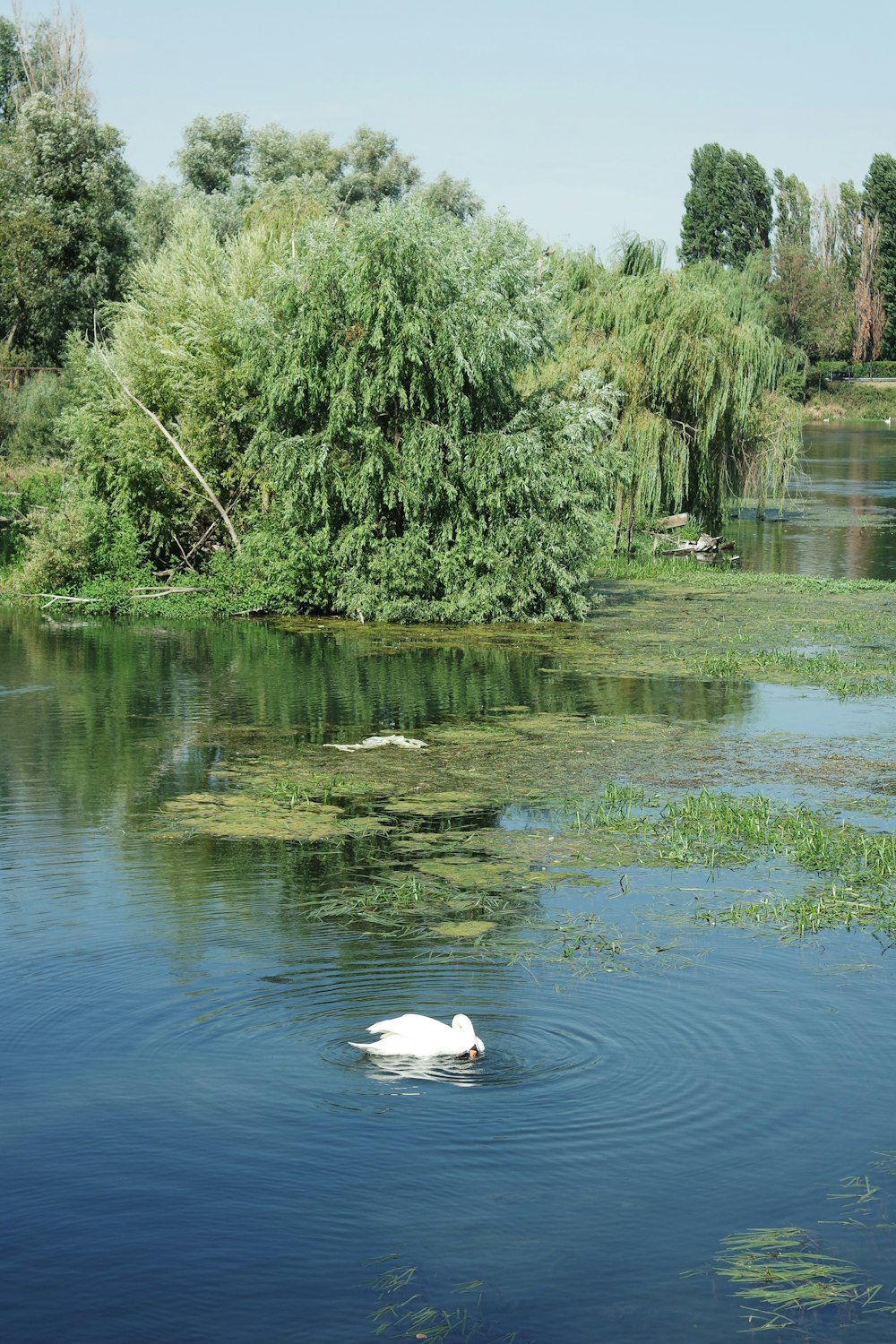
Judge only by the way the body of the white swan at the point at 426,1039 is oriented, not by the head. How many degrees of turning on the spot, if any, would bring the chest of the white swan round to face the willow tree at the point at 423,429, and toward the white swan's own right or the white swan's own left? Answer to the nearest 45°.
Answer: approximately 90° to the white swan's own left

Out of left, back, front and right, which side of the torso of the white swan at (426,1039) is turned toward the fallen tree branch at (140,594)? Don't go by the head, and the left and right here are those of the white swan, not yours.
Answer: left

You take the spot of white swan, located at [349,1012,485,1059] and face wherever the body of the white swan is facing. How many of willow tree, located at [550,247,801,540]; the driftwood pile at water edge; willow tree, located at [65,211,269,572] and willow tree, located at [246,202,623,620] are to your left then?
4

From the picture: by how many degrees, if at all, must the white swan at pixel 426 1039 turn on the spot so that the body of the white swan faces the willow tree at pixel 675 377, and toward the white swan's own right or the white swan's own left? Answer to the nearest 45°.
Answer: approximately 90° to the white swan's own left

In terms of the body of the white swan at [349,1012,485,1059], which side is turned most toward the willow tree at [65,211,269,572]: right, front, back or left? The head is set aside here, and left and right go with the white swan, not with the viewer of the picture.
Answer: left

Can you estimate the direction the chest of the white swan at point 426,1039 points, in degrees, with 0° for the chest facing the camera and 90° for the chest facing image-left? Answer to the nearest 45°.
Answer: approximately 270°
